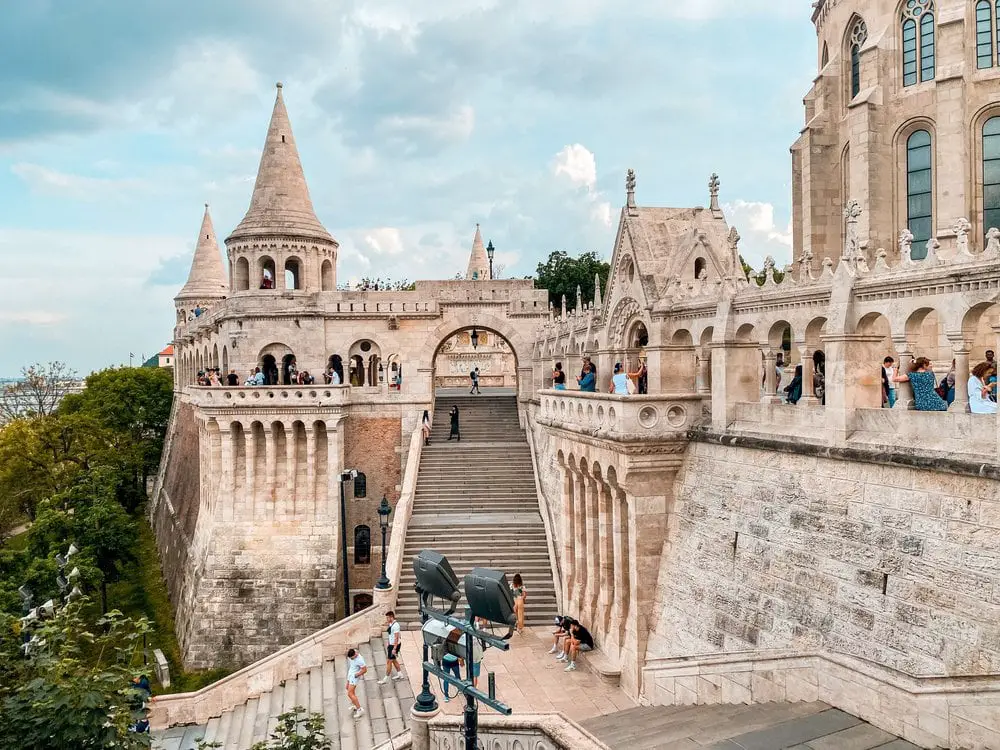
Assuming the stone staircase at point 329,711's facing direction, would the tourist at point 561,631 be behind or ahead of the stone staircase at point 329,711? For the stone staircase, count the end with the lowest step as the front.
behind

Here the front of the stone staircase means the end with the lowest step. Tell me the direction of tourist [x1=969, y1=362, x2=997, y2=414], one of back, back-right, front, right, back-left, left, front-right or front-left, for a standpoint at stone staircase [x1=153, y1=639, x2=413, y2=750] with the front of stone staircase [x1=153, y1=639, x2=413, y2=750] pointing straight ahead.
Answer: back-left

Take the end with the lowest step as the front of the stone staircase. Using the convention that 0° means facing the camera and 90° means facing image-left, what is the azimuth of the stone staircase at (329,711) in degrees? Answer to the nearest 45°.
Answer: approximately 90°

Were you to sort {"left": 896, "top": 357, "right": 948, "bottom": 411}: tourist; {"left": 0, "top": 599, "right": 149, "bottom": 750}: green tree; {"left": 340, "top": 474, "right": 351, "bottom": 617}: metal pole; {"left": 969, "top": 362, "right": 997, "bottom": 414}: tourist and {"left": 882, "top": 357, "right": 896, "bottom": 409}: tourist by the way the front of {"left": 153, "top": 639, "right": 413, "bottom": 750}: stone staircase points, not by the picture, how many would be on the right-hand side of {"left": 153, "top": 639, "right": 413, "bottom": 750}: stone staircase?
1

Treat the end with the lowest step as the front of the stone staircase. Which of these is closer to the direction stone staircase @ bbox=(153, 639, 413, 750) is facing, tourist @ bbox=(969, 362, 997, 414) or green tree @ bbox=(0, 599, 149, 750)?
the green tree

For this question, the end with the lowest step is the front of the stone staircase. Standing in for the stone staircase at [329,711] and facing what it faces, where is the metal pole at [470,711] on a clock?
The metal pole is roughly at 9 o'clock from the stone staircase.

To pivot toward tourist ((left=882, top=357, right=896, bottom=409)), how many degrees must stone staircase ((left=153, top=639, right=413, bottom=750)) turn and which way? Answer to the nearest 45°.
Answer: approximately 135° to its left

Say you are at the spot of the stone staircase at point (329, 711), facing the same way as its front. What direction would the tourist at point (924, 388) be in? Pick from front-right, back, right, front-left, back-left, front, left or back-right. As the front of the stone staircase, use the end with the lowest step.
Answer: back-left

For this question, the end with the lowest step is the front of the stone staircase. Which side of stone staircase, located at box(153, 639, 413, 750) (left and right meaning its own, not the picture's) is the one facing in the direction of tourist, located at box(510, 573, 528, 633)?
back

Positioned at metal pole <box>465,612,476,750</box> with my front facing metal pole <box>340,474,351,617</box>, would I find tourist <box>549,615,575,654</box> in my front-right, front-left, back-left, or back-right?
front-right
